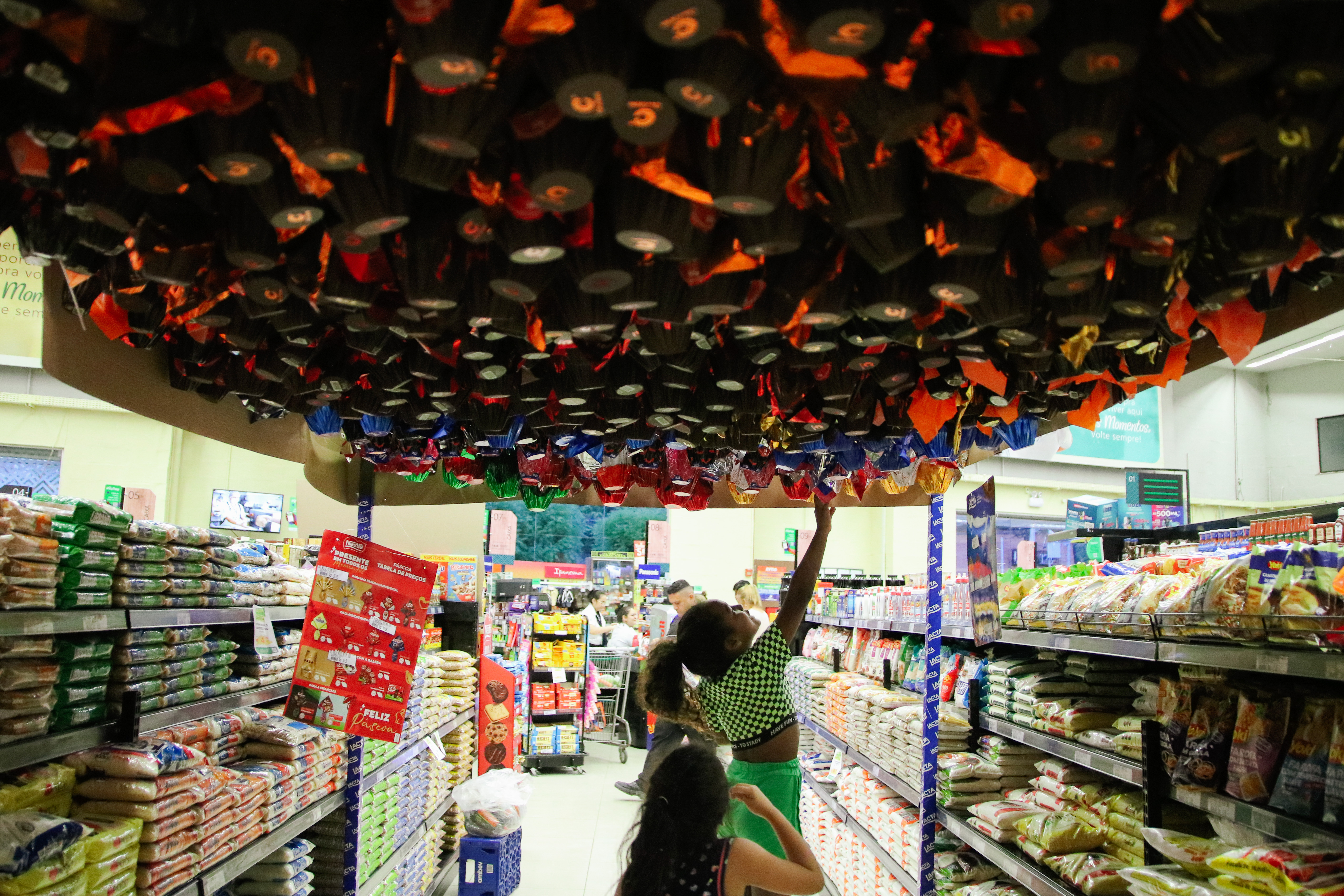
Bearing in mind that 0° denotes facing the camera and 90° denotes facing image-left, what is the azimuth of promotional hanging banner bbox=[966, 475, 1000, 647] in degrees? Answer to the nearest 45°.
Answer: approximately 45°

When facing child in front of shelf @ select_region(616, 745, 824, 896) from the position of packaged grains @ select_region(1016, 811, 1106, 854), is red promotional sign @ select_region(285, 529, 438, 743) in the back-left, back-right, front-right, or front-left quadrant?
front-right

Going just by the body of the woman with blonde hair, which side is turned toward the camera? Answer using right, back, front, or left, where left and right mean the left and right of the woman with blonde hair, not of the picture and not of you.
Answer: left

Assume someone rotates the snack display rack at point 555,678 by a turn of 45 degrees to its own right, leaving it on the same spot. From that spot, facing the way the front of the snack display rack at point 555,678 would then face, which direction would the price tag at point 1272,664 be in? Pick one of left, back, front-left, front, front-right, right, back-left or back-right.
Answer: front-left

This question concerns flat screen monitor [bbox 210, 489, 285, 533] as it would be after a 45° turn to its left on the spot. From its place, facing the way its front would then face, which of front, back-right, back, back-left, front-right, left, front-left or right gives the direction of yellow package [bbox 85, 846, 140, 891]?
front-right

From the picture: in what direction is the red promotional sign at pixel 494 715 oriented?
toward the camera

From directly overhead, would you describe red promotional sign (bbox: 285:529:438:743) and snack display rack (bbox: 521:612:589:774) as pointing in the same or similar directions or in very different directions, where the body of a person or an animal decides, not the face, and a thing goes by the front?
same or similar directions

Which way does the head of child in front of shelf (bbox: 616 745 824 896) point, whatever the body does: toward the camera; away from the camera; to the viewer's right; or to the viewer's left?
away from the camera

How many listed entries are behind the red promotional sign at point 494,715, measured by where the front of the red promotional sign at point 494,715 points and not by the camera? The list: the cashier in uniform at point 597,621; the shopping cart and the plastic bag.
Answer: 2

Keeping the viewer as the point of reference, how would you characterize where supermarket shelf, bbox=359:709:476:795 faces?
facing the viewer and to the right of the viewer

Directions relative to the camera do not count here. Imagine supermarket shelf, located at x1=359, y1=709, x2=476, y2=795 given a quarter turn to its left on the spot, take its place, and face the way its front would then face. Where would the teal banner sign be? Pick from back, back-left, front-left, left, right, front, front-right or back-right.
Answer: front

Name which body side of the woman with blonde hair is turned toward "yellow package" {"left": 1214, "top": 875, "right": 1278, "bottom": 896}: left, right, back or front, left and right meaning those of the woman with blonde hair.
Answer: left

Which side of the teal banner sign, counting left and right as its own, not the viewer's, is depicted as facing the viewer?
front
